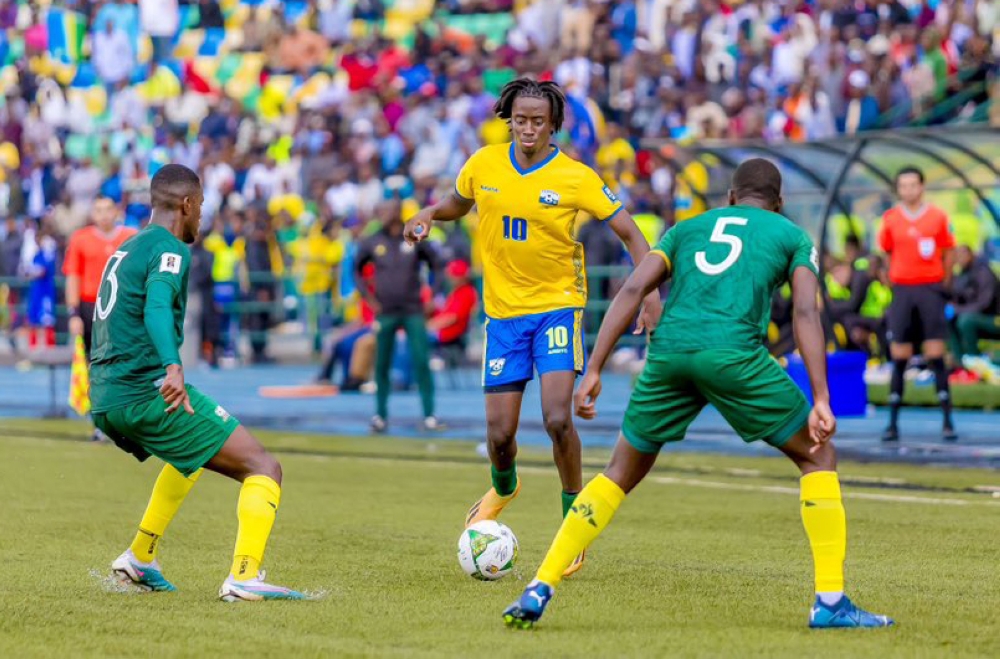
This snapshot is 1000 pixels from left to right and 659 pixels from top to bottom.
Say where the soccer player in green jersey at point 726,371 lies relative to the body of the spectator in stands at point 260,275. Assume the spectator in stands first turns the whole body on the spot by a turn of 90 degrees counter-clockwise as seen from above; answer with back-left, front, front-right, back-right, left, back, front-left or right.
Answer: right

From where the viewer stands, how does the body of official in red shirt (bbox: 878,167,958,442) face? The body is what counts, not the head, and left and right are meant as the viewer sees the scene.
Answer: facing the viewer

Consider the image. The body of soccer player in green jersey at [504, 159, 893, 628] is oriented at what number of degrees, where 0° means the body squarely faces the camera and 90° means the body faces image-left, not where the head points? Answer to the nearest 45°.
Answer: approximately 180°

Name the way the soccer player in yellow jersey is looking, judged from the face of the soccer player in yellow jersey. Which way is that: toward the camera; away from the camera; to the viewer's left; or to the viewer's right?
toward the camera

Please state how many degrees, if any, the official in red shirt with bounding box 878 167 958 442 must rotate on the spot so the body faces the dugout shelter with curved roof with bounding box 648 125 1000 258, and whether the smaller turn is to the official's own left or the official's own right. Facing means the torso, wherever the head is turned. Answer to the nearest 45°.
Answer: approximately 180°

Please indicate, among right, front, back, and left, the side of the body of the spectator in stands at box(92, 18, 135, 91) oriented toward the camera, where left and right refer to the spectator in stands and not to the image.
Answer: front

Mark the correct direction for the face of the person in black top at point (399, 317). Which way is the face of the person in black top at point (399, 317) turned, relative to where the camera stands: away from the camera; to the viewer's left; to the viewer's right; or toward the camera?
toward the camera

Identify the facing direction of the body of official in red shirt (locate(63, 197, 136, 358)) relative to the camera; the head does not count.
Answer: toward the camera

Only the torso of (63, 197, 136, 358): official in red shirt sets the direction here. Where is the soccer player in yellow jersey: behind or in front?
in front

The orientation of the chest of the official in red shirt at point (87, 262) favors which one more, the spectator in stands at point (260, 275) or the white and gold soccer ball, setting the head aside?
the white and gold soccer ball

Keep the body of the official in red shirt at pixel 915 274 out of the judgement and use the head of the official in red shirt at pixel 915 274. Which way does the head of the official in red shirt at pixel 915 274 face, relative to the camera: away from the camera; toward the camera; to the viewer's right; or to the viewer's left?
toward the camera

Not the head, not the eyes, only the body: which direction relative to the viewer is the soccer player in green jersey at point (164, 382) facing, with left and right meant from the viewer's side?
facing away from the viewer and to the right of the viewer

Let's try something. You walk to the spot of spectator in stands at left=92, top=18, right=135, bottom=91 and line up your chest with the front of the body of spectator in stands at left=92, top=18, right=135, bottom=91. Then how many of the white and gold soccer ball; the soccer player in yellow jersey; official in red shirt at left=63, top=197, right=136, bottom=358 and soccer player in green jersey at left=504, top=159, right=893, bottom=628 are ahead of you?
4

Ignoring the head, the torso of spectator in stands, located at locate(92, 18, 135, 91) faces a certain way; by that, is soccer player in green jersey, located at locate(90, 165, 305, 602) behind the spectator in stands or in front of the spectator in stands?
in front

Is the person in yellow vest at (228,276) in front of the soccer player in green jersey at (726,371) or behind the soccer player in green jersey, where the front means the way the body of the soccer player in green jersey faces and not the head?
in front

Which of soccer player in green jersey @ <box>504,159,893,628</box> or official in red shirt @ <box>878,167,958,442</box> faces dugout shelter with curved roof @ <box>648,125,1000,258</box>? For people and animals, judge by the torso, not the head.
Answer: the soccer player in green jersey
